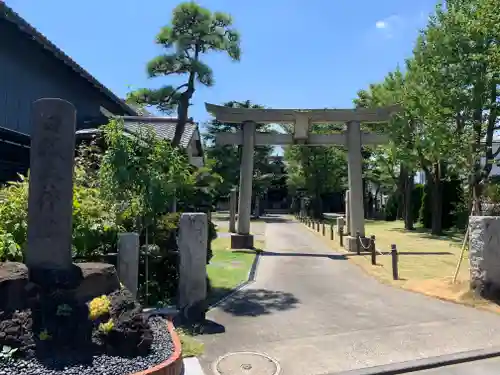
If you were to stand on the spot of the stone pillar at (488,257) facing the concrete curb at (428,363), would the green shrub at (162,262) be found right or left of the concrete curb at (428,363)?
right

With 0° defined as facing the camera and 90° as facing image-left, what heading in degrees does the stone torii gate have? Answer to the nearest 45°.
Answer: approximately 0°

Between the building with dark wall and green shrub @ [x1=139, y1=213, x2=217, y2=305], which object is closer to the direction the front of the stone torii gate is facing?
the green shrub

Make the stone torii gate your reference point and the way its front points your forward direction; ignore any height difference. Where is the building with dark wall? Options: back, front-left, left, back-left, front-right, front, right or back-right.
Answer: front-right

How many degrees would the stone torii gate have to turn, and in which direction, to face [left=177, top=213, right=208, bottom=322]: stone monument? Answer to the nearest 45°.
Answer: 0° — it already faces it

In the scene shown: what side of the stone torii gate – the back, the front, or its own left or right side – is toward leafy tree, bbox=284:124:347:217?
back

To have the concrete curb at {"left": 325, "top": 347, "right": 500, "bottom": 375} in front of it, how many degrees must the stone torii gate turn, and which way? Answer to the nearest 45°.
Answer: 0° — it already faces it

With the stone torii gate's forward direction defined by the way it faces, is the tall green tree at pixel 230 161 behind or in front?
behind

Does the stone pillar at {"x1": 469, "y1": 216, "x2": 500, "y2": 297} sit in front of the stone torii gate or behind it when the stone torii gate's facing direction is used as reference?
in front

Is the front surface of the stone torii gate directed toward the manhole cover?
yes

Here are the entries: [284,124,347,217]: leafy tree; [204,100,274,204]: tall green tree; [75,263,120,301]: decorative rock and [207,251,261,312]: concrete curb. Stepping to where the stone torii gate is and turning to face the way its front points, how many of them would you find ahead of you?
2

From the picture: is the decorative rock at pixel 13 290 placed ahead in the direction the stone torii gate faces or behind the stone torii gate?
ahead

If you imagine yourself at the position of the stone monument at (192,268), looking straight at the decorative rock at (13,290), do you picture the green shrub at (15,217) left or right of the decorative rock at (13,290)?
right

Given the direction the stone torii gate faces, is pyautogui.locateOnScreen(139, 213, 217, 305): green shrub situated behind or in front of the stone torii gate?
in front
